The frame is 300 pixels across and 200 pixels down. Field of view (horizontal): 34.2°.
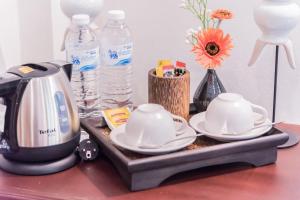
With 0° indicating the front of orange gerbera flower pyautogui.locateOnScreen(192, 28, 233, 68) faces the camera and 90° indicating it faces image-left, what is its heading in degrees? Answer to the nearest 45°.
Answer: approximately 0°
